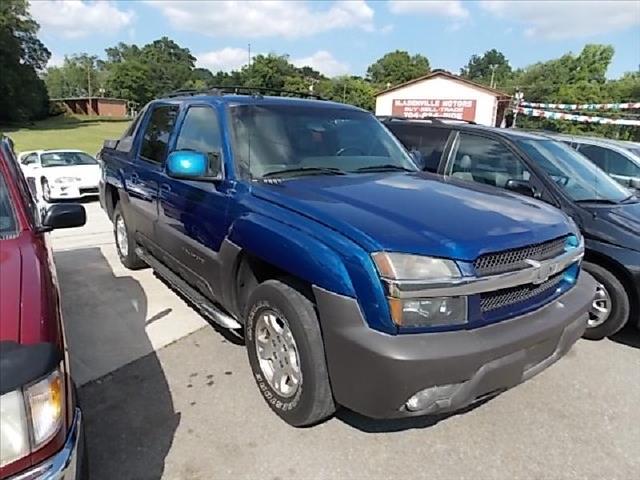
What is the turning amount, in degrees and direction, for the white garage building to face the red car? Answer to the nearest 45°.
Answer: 0° — it already faces it

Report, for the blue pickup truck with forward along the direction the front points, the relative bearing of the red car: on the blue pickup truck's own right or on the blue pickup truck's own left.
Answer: on the blue pickup truck's own right

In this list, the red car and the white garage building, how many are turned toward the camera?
2

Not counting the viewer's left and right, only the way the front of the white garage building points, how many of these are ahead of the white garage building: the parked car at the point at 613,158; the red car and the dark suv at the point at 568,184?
3

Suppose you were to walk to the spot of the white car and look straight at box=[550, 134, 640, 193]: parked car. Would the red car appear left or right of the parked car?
right

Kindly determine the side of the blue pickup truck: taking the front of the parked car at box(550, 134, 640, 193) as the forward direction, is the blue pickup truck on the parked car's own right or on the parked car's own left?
on the parked car's own right

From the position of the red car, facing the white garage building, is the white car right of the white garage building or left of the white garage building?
left

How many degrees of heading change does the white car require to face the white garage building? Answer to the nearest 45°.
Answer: approximately 90° to its left

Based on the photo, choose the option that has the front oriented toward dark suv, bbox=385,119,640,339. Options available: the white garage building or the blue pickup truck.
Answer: the white garage building

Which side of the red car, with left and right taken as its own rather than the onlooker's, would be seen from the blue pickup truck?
left
